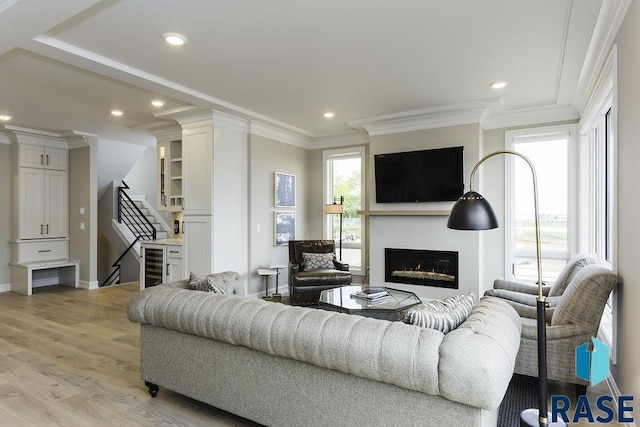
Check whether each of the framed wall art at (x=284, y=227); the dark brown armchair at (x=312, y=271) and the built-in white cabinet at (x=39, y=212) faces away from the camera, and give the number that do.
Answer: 0

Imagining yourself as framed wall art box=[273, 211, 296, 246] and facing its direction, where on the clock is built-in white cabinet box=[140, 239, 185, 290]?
The built-in white cabinet is roughly at 4 o'clock from the framed wall art.

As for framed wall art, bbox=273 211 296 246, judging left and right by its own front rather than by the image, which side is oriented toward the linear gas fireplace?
front

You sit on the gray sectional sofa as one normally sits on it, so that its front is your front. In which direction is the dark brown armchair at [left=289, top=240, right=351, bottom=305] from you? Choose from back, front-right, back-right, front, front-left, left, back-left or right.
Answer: front-left

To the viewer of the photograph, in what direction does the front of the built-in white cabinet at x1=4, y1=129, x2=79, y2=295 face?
facing the viewer and to the right of the viewer

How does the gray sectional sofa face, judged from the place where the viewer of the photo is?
facing away from the viewer and to the right of the viewer

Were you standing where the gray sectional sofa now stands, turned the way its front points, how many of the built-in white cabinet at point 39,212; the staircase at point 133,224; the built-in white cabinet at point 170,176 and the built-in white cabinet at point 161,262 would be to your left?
4

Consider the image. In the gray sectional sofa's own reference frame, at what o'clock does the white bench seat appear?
The white bench seat is roughly at 9 o'clock from the gray sectional sofa.

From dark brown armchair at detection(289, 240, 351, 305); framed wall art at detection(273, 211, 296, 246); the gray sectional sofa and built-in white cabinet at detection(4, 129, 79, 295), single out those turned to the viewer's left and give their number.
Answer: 0

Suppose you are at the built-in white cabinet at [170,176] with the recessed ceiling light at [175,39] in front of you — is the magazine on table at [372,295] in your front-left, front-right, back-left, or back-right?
front-left

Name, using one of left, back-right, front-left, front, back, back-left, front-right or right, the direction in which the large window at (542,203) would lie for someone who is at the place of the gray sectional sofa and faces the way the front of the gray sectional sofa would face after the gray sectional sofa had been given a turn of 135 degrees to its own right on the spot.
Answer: back-left

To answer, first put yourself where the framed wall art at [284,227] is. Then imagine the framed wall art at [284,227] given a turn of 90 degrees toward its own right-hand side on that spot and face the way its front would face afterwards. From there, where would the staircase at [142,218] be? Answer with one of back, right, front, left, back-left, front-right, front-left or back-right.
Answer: right

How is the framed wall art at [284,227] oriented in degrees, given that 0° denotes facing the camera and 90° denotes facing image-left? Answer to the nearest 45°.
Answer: approximately 315°

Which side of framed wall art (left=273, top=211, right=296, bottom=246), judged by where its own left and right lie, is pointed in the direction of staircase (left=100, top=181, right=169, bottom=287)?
back

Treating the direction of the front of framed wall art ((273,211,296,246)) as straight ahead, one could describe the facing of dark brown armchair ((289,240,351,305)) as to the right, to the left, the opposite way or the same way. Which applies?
the same way
